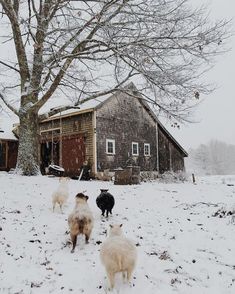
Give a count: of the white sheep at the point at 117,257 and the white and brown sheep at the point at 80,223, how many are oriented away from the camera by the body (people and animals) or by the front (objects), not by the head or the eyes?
2

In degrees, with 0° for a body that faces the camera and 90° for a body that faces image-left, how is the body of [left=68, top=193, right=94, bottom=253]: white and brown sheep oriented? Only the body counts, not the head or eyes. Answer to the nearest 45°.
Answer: approximately 180°

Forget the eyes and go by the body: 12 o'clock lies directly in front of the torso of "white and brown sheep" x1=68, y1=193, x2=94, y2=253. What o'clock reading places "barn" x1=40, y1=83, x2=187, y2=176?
The barn is roughly at 12 o'clock from the white and brown sheep.

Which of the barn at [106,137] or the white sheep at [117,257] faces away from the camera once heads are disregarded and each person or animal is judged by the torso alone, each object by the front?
the white sheep

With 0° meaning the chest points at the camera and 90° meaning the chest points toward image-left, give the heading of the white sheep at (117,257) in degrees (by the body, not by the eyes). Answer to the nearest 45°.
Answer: approximately 180°

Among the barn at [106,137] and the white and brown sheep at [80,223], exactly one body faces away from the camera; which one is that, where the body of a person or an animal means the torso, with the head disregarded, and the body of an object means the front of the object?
the white and brown sheep

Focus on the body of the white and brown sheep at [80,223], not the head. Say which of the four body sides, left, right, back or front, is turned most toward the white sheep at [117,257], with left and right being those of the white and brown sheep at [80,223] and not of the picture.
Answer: back

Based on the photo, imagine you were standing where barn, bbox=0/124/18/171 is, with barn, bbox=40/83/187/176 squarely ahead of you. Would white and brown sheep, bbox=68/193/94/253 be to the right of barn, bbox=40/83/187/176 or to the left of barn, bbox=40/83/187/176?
right

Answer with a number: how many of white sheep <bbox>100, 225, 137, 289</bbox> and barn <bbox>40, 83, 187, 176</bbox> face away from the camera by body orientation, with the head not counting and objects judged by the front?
1

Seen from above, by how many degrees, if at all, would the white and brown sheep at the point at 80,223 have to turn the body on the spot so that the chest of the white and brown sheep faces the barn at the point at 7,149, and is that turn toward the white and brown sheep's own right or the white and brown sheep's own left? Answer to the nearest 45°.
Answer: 0° — it already faces it

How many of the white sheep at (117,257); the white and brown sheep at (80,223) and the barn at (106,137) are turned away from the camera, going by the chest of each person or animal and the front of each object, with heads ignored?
2

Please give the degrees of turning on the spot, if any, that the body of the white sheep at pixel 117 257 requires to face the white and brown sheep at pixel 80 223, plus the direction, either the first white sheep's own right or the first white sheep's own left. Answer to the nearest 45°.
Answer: approximately 45° to the first white sheep's own left

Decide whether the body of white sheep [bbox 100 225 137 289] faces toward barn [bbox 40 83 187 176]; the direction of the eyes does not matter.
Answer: yes
